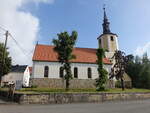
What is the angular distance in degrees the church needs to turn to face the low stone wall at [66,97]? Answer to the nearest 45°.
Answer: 0° — it already faces it

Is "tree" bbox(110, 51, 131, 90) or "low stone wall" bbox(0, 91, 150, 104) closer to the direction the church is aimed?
the low stone wall

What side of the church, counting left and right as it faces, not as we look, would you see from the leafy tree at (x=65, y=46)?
front

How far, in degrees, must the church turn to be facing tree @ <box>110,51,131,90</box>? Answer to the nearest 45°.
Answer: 0° — it already faces it

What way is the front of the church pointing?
to the viewer's right

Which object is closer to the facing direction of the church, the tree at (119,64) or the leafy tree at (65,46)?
the leafy tree

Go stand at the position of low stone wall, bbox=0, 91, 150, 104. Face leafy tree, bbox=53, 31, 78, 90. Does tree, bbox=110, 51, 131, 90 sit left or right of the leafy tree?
right
